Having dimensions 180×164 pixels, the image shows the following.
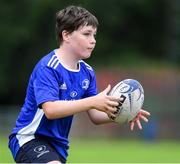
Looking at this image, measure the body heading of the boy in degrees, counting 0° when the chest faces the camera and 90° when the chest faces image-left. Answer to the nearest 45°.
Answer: approximately 315°
